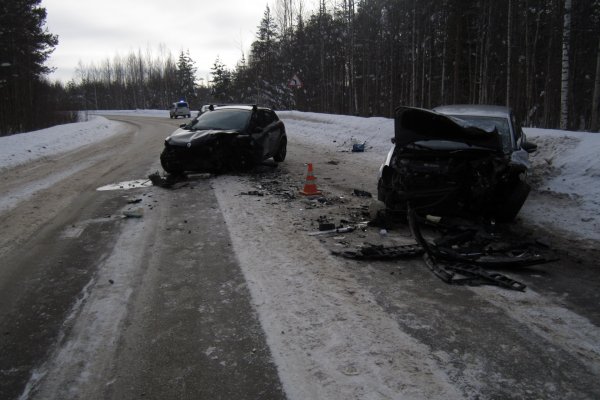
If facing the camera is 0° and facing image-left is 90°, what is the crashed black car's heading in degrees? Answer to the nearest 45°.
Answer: approximately 45°

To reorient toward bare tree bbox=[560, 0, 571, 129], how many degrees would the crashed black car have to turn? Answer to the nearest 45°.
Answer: approximately 180°

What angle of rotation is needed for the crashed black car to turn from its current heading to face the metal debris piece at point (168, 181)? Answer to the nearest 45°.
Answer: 0° — it already faces it

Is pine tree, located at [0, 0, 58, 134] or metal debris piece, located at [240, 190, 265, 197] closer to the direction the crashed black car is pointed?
the metal debris piece

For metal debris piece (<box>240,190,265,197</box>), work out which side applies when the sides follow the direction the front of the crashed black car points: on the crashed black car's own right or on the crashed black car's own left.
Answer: on the crashed black car's own left

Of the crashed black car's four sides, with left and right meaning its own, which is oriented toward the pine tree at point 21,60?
right

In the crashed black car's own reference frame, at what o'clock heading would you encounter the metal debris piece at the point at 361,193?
The metal debris piece is roughly at 9 o'clock from the crashed black car.

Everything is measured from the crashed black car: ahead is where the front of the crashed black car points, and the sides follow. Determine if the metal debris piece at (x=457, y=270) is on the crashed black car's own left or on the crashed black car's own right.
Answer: on the crashed black car's own left

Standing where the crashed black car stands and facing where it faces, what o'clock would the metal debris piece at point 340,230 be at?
The metal debris piece is roughly at 10 o'clock from the crashed black car.
